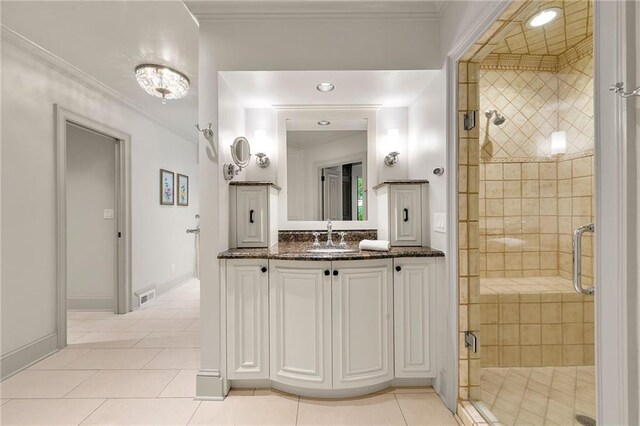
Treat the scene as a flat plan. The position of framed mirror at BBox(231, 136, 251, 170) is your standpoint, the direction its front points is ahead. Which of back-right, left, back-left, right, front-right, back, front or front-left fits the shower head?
front-left

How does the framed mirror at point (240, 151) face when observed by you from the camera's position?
facing the viewer and to the right of the viewer

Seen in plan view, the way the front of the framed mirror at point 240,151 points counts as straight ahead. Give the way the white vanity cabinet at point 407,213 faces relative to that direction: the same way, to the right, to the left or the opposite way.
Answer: to the right

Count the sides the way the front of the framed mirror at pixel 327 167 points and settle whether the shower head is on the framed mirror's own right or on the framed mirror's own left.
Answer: on the framed mirror's own left

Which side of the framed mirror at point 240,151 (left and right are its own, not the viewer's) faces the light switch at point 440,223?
front

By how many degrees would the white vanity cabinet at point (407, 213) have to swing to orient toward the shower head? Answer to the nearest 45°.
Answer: approximately 135° to its left

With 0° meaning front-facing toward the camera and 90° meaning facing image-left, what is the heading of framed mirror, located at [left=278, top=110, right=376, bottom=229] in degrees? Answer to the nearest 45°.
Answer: approximately 0°

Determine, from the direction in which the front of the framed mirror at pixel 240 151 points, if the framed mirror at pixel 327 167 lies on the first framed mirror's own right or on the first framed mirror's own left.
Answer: on the first framed mirror's own left
